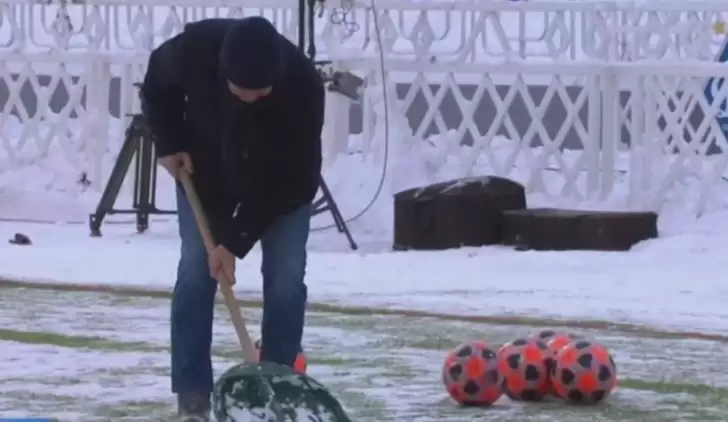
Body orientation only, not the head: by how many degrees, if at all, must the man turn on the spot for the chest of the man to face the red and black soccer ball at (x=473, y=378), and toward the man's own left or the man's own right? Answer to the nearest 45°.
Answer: approximately 135° to the man's own left

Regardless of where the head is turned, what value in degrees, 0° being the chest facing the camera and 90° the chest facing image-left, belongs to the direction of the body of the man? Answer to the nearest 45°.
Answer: approximately 0°

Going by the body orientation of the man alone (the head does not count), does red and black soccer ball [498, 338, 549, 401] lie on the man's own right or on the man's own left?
on the man's own left

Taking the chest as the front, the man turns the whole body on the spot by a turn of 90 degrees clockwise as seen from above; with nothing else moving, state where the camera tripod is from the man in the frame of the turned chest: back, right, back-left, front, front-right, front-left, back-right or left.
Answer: right

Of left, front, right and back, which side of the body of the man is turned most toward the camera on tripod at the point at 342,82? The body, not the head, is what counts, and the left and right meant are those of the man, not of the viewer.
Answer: back

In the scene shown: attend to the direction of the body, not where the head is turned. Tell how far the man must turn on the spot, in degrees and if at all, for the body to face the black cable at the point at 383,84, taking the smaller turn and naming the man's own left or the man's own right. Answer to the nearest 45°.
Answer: approximately 180°

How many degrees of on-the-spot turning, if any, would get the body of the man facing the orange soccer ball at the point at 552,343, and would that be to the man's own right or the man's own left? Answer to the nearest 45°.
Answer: approximately 135° to the man's own left
